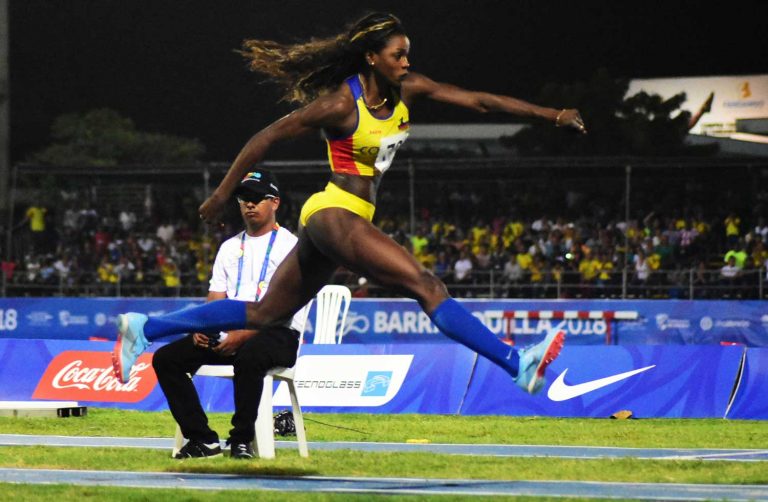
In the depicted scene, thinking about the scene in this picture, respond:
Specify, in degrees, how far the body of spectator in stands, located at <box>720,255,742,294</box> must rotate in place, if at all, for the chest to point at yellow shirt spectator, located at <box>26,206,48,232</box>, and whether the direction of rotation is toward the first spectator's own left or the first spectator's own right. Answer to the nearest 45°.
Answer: approximately 90° to the first spectator's own right

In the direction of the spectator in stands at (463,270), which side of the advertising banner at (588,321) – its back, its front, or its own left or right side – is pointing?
back

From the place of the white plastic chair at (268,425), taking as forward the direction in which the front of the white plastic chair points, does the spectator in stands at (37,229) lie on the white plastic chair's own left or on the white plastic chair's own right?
on the white plastic chair's own right

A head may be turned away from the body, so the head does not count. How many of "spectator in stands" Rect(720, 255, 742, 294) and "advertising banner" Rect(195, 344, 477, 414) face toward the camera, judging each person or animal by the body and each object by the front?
2

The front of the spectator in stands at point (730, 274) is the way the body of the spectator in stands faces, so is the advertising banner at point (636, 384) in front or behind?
in front

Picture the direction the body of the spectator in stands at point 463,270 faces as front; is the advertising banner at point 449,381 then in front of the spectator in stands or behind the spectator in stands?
in front

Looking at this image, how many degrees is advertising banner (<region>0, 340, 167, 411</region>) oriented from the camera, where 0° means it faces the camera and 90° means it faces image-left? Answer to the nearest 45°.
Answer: approximately 0°

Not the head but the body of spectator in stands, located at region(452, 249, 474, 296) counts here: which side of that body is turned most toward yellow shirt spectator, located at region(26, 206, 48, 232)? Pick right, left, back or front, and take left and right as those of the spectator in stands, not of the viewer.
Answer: right

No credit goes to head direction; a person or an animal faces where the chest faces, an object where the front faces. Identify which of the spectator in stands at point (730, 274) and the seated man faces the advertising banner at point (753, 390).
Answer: the spectator in stands

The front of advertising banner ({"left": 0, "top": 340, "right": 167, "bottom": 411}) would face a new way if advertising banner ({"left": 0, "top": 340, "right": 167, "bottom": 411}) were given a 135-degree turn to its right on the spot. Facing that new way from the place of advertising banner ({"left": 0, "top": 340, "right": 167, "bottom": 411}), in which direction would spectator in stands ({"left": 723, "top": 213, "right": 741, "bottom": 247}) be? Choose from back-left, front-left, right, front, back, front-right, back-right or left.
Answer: right

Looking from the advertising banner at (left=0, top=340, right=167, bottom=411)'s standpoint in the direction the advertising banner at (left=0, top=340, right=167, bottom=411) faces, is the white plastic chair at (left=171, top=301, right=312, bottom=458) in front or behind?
in front

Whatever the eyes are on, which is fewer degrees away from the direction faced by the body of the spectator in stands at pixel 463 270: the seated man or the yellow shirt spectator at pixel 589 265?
the seated man

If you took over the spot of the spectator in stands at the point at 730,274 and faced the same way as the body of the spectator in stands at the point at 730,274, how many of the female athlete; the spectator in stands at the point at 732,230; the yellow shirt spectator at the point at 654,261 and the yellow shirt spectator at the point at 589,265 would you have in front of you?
1

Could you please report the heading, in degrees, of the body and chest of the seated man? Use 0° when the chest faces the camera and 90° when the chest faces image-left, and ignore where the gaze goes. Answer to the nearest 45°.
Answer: approximately 45°

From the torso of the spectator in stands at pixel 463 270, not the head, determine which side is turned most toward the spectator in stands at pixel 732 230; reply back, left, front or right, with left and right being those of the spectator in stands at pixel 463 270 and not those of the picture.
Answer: left

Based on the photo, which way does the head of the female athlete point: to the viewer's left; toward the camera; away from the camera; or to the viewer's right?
to the viewer's right

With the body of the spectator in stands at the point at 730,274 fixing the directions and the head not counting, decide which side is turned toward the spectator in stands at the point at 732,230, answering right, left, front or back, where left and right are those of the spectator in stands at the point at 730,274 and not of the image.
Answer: back

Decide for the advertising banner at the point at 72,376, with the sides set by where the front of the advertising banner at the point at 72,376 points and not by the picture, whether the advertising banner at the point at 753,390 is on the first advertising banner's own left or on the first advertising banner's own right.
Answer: on the first advertising banner's own left

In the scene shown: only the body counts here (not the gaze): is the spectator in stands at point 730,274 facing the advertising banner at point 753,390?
yes
